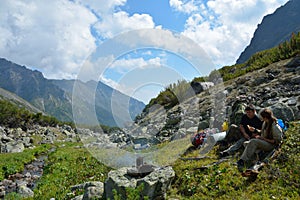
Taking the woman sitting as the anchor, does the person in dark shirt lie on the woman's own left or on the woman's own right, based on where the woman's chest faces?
on the woman's own right

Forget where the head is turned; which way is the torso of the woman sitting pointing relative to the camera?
to the viewer's left

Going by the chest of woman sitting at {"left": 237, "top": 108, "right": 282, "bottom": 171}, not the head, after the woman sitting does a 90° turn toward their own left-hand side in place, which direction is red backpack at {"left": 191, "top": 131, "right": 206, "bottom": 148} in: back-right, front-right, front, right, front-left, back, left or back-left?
back-right

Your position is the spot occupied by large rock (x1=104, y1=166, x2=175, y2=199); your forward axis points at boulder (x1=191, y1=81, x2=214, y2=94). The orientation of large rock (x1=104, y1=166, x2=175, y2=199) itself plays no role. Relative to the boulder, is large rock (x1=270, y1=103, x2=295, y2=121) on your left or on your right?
right

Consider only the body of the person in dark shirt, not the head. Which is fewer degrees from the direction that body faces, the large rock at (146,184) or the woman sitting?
the large rock

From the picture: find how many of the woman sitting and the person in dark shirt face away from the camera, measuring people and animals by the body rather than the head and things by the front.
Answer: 0

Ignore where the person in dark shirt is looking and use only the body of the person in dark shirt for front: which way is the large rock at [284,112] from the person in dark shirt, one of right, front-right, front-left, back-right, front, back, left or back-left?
back

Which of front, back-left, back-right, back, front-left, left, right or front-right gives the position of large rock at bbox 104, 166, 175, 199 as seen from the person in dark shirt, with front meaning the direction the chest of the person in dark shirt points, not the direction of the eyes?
front
